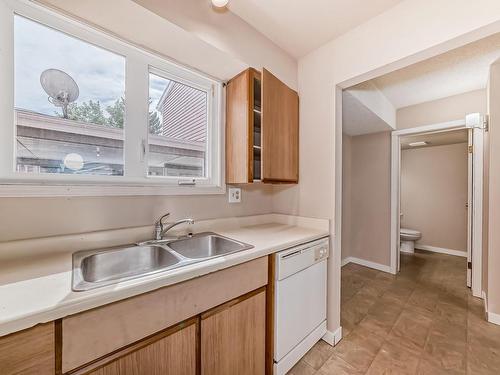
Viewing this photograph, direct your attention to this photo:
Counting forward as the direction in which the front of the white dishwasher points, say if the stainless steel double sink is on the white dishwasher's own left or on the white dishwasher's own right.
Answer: on the white dishwasher's own right

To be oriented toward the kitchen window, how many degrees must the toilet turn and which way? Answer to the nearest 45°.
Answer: approximately 90° to its right

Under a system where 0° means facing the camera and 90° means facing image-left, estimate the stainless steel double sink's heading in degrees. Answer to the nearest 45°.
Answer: approximately 315°

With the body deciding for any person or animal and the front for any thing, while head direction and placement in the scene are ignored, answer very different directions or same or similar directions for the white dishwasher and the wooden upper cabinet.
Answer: same or similar directions

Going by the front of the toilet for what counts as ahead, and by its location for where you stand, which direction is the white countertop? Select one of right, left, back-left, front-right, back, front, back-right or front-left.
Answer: right

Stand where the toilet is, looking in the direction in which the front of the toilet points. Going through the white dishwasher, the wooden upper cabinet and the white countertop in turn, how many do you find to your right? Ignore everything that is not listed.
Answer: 3

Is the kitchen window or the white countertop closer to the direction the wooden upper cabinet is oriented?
the white countertop

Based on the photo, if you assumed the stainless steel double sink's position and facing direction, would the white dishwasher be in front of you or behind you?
in front

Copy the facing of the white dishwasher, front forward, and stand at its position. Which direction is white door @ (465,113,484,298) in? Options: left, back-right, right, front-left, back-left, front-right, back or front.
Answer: left

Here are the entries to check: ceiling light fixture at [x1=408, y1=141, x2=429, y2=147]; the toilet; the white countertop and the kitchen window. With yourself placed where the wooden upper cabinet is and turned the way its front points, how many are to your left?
2

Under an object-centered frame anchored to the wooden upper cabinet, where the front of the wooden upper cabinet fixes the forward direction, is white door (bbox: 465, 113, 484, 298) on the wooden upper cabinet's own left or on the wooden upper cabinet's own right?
on the wooden upper cabinet's own left

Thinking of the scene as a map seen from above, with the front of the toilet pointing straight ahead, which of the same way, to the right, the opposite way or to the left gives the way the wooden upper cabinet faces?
the same way

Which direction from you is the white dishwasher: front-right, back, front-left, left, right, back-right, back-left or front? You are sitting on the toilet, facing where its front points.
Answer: right

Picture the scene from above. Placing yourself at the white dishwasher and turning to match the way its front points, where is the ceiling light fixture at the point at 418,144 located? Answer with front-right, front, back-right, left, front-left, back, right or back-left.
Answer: left

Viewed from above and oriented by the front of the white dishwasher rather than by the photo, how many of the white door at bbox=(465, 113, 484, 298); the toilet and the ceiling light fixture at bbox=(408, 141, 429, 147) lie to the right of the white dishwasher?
0

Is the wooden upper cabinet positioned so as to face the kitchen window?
no

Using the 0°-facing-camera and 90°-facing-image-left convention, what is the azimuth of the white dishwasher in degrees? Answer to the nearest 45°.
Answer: approximately 315°
